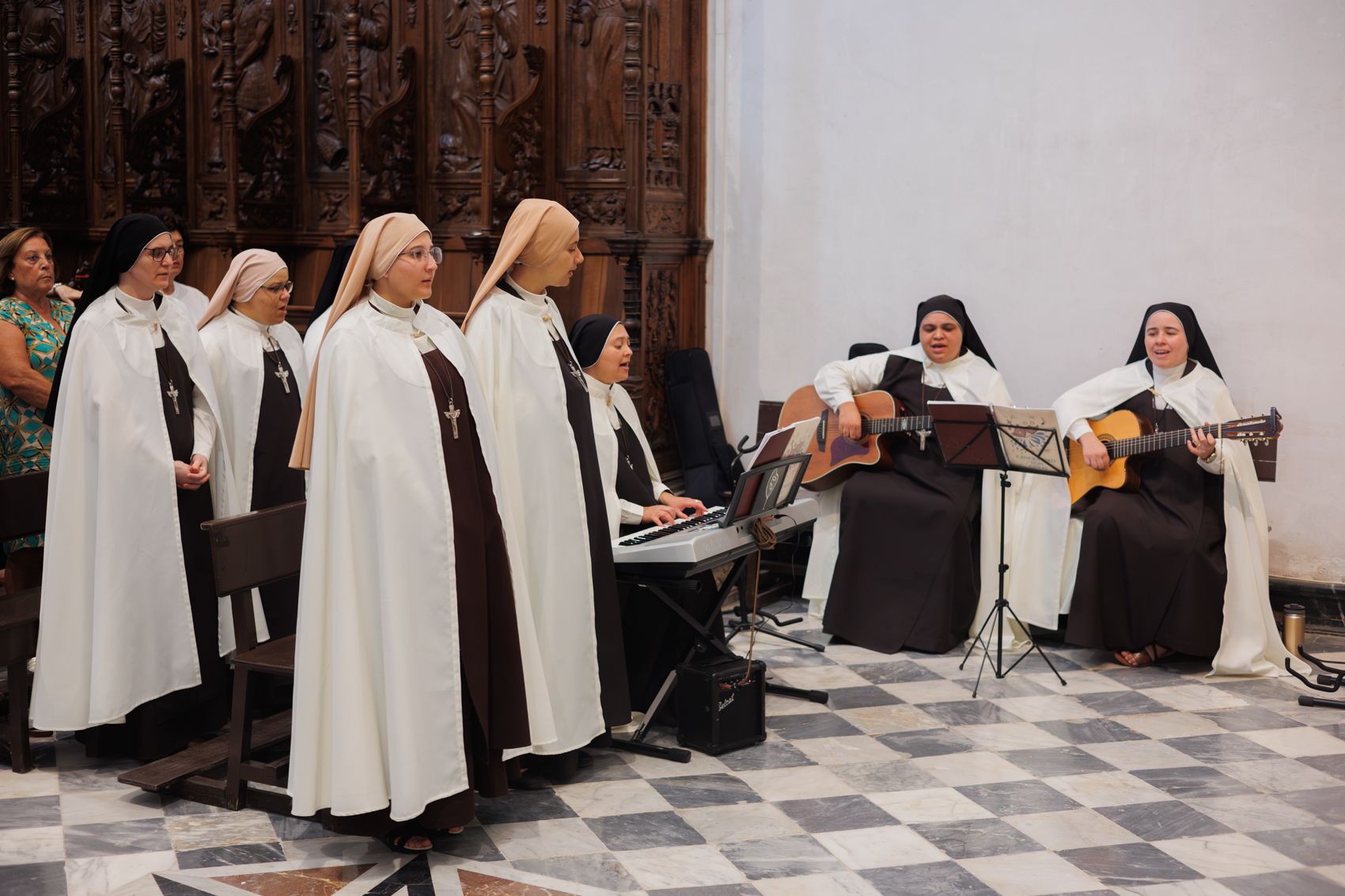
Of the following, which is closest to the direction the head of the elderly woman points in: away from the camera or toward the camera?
toward the camera

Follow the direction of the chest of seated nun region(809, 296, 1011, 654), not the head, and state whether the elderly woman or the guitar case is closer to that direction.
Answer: the elderly woman

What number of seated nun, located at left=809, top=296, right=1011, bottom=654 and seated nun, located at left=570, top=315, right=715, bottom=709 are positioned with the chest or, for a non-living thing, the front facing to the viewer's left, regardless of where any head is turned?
0

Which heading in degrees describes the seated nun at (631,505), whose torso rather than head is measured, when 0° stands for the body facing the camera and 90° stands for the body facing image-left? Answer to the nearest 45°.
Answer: approximately 315°

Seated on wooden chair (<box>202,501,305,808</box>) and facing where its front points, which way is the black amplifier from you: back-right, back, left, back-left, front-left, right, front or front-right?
front-left

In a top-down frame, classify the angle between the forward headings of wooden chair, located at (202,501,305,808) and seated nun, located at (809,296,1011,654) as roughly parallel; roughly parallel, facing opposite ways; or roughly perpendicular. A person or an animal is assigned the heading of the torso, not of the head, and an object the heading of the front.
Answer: roughly perpendicular

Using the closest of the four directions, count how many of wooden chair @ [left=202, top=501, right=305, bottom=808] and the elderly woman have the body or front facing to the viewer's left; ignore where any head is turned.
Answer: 0

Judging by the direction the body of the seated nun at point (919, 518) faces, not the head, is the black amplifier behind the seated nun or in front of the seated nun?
in front

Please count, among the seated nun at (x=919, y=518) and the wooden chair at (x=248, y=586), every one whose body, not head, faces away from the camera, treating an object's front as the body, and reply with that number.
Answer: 0

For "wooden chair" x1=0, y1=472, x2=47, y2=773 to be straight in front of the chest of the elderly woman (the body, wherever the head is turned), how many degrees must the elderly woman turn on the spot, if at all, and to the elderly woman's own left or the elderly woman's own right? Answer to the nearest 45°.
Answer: approximately 45° to the elderly woman's own right

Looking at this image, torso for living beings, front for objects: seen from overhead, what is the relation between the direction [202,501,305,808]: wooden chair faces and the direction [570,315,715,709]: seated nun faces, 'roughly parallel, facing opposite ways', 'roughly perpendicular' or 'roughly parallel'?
roughly parallel

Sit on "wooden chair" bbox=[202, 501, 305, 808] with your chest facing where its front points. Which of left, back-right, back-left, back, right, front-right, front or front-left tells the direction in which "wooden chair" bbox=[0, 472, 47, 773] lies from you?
back

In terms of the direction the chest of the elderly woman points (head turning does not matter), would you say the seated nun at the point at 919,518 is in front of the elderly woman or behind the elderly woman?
in front

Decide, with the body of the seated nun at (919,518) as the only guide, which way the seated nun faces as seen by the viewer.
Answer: toward the camera

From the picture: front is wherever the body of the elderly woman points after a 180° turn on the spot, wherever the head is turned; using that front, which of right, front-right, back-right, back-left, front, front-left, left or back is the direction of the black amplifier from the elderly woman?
back

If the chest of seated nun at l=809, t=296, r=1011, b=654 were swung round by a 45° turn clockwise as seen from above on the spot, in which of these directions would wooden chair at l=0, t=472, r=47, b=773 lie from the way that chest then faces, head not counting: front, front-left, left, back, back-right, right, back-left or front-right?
front
